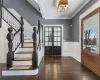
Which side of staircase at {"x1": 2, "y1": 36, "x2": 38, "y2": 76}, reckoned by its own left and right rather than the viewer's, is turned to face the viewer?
front

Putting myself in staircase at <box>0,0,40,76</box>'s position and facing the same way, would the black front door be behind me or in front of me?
behind

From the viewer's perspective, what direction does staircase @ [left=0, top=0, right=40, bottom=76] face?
toward the camera

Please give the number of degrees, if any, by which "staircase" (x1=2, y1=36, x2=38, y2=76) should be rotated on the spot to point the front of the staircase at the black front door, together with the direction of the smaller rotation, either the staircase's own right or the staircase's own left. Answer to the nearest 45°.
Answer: approximately 135° to the staircase's own left
